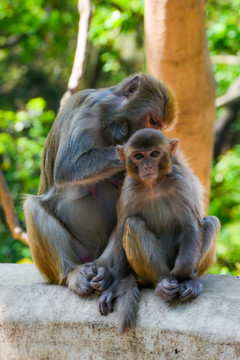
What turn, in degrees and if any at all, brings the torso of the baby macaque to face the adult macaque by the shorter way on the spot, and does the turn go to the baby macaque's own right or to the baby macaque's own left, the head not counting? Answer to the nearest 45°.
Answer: approximately 135° to the baby macaque's own right

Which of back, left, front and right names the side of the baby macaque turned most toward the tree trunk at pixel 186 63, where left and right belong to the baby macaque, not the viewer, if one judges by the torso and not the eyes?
back

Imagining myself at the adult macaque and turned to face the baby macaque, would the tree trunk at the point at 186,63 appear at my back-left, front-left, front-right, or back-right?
back-left

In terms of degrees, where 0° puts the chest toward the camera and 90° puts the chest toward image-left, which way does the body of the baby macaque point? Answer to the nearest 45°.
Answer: approximately 0°
